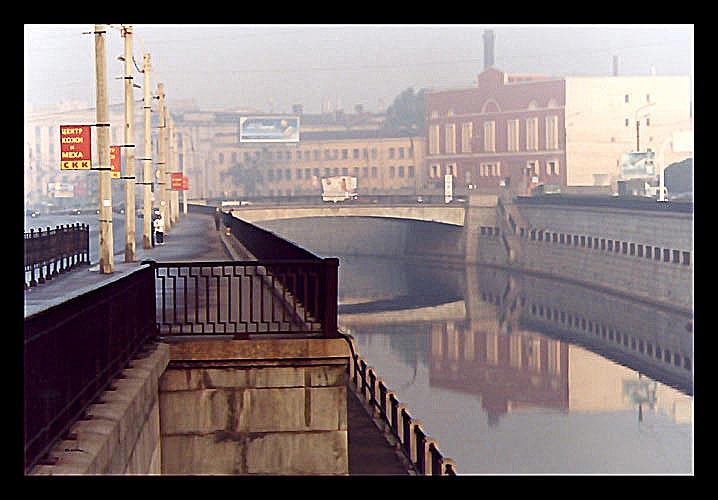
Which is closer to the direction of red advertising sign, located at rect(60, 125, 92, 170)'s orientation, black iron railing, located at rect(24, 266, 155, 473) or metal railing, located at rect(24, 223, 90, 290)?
the black iron railing

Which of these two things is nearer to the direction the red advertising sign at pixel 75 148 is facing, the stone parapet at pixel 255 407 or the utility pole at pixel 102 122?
the stone parapet

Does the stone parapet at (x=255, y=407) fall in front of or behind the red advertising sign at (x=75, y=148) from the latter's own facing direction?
in front

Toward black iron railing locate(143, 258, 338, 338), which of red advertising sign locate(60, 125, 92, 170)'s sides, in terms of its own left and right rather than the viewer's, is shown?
front

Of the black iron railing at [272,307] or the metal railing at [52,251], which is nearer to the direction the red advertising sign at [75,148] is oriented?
the black iron railing

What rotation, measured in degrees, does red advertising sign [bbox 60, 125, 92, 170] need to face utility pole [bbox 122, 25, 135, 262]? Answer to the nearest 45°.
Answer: approximately 180°

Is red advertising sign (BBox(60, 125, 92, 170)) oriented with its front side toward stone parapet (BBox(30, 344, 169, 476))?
yes

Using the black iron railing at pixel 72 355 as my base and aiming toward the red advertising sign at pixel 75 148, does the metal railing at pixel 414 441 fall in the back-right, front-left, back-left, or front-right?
front-right

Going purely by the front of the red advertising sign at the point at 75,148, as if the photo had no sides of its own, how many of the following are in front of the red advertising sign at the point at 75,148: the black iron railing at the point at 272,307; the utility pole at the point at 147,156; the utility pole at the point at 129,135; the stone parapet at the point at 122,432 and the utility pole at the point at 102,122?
2

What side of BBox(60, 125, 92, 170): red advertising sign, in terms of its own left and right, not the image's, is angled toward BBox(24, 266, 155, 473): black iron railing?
front

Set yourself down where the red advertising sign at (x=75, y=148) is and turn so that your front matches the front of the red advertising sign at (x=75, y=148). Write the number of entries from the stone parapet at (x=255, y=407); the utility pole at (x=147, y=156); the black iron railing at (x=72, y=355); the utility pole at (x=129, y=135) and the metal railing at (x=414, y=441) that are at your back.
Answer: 2

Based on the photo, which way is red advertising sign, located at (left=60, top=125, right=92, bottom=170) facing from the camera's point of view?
toward the camera

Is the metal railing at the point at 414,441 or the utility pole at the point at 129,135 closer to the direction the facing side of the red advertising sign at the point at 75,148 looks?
the metal railing
